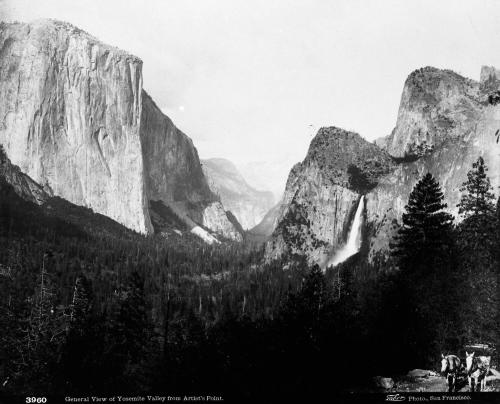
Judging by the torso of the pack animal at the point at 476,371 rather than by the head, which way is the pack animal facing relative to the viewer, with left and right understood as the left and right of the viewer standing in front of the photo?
facing the viewer and to the left of the viewer

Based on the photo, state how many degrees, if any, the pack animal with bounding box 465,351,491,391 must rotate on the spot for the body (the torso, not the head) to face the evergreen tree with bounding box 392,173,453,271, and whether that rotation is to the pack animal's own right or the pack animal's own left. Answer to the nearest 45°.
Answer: approximately 135° to the pack animal's own right

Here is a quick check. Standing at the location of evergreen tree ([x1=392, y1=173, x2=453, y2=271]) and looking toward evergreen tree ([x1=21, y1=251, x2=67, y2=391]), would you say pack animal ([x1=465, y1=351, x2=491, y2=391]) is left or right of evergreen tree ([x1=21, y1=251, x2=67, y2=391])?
left

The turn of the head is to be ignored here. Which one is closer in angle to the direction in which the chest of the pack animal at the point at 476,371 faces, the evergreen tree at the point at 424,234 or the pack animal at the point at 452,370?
the pack animal

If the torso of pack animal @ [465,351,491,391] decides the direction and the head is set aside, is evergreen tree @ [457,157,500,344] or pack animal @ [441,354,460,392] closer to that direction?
the pack animal

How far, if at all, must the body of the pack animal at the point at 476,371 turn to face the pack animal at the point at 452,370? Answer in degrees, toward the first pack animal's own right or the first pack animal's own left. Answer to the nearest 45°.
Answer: approximately 45° to the first pack animal's own right

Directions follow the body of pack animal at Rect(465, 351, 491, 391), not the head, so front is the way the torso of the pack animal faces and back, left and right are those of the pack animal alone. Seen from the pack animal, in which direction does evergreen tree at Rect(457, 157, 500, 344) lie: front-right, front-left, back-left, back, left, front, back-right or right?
back-right

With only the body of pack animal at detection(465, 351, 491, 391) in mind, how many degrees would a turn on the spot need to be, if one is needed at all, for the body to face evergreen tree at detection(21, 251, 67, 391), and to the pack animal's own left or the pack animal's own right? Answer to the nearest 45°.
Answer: approximately 45° to the pack animal's own right

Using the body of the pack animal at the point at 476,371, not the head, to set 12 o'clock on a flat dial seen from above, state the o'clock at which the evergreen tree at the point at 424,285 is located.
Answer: The evergreen tree is roughly at 4 o'clock from the pack animal.
